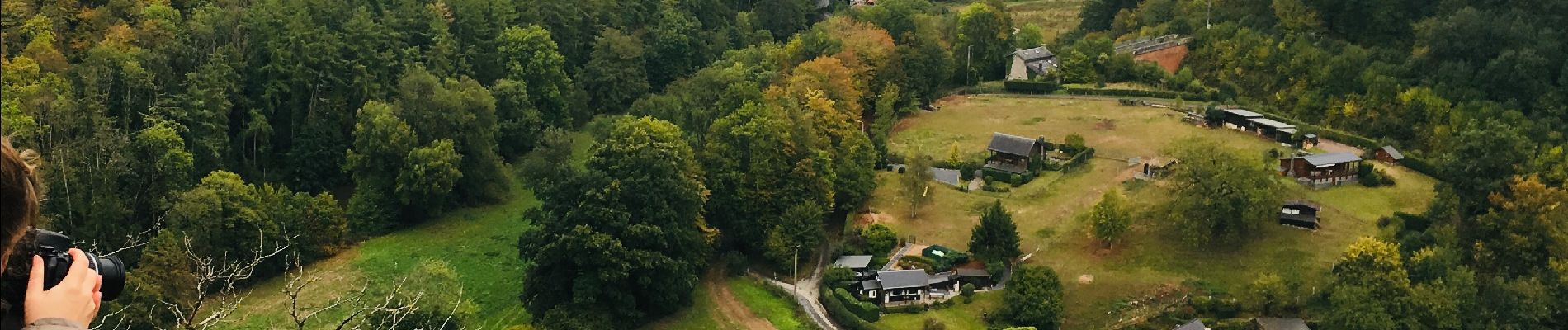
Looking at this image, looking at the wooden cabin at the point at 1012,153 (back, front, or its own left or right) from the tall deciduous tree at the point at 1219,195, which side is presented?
left

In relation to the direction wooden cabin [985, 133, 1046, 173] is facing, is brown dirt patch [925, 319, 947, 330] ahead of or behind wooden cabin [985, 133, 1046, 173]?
ahead

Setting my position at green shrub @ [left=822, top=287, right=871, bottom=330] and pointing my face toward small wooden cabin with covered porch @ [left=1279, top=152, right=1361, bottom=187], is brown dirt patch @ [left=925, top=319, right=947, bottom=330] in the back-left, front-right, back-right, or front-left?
front-right

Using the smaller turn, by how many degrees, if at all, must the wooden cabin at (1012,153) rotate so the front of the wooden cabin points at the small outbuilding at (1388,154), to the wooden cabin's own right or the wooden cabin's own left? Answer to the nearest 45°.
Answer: approximately 135° to the wooden cabin's own left

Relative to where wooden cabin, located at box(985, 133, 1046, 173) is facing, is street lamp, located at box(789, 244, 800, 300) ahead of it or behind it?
ahead

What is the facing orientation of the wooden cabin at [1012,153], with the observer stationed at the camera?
facing the viewer and to the left of the viewer

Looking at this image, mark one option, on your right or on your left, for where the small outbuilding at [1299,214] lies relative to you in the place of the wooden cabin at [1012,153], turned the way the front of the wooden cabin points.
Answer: on your left

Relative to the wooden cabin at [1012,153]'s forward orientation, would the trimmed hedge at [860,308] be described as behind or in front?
in front
